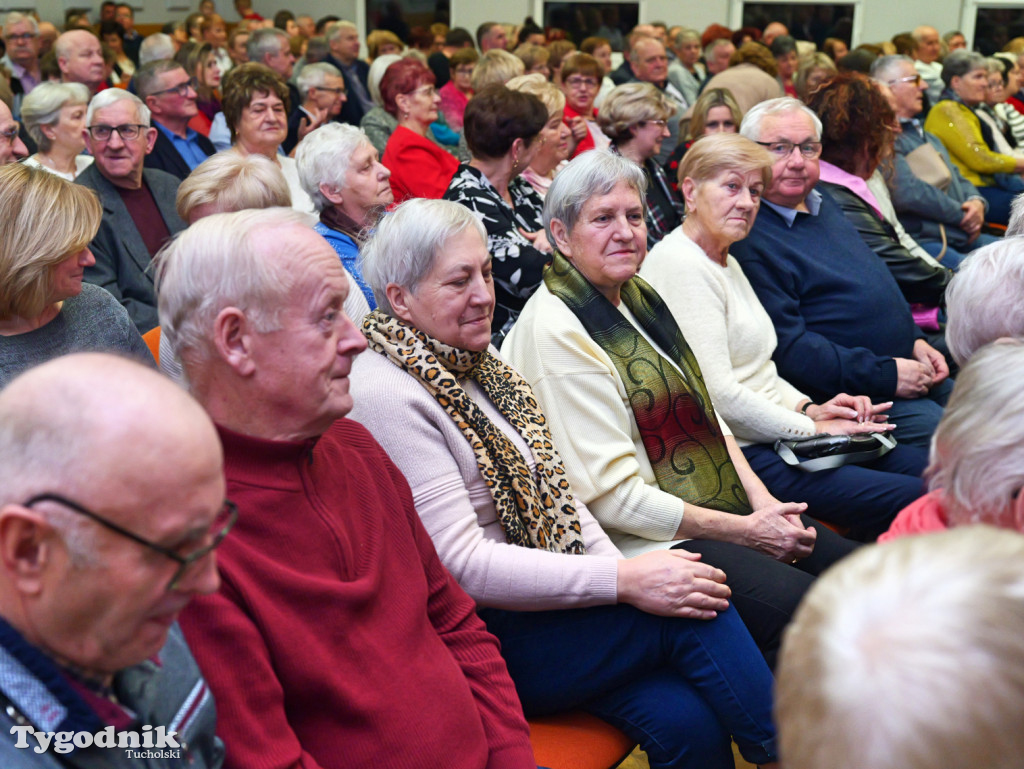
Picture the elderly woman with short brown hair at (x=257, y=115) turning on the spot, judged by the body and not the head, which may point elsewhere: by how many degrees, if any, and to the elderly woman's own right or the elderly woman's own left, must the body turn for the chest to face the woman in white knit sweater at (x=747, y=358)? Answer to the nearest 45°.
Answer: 0° — they already face them

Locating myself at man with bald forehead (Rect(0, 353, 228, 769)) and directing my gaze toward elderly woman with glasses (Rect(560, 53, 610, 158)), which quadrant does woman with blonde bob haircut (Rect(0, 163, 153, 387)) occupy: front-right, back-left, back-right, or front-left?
front-left

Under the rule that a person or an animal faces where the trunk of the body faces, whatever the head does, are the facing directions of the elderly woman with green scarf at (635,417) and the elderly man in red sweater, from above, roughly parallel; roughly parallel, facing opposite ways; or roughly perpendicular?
roughly parallel

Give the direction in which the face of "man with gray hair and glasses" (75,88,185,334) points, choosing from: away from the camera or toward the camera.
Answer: toward the camera

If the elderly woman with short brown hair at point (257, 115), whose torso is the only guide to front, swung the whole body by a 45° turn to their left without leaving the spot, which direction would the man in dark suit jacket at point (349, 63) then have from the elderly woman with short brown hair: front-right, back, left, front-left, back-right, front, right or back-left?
left

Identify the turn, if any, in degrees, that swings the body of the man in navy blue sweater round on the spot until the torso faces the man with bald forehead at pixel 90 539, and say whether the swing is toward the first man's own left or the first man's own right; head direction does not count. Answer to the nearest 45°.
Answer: approximately 45° to the first man's own right

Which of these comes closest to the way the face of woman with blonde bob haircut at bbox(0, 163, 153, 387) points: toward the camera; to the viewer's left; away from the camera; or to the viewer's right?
to the viewer's right

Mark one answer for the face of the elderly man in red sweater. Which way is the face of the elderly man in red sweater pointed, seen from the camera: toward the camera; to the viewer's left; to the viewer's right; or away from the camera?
to the viewer's right

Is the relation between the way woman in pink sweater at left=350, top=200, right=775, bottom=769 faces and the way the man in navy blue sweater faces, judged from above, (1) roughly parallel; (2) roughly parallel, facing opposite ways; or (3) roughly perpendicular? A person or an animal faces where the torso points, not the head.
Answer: roughly parallel

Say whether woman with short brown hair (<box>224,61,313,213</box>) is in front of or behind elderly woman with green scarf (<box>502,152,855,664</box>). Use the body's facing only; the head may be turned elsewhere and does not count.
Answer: behind

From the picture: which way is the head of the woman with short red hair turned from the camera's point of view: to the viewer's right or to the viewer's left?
to the viewer's right

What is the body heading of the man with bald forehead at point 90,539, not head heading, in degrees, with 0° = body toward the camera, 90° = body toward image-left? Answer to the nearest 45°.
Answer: approximately 315°

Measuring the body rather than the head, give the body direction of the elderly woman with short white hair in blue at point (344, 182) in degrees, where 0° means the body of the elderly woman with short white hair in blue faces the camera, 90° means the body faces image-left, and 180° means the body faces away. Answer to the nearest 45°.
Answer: approximately 270°

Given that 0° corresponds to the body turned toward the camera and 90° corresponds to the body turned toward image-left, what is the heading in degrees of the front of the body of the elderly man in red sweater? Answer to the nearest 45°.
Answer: approximately 315°

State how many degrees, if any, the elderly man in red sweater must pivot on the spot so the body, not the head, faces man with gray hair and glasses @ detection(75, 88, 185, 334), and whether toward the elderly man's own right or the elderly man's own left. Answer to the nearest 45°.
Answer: approximately 135° to the elderly man's own left

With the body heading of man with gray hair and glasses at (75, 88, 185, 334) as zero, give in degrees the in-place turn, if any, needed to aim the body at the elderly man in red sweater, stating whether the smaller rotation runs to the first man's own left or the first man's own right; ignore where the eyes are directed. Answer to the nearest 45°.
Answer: approximately 45° to the first man's own right

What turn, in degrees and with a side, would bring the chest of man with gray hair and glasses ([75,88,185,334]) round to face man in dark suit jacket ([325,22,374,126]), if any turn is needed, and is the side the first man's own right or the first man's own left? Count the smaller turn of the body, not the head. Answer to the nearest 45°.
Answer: approximately 135° to the first man's own left

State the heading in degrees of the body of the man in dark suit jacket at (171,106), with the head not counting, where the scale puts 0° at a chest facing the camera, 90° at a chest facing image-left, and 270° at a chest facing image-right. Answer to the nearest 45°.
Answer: approximately 315°
